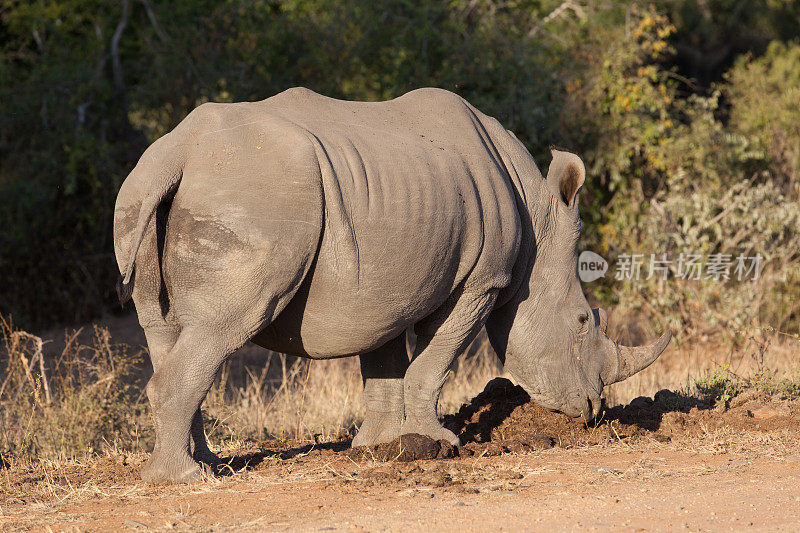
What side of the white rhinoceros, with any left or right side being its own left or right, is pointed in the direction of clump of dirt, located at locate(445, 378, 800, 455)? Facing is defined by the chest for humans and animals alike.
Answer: front

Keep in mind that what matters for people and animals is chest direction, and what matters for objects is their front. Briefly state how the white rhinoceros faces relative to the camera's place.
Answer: facing away from the viewer and to the right of the viewer
